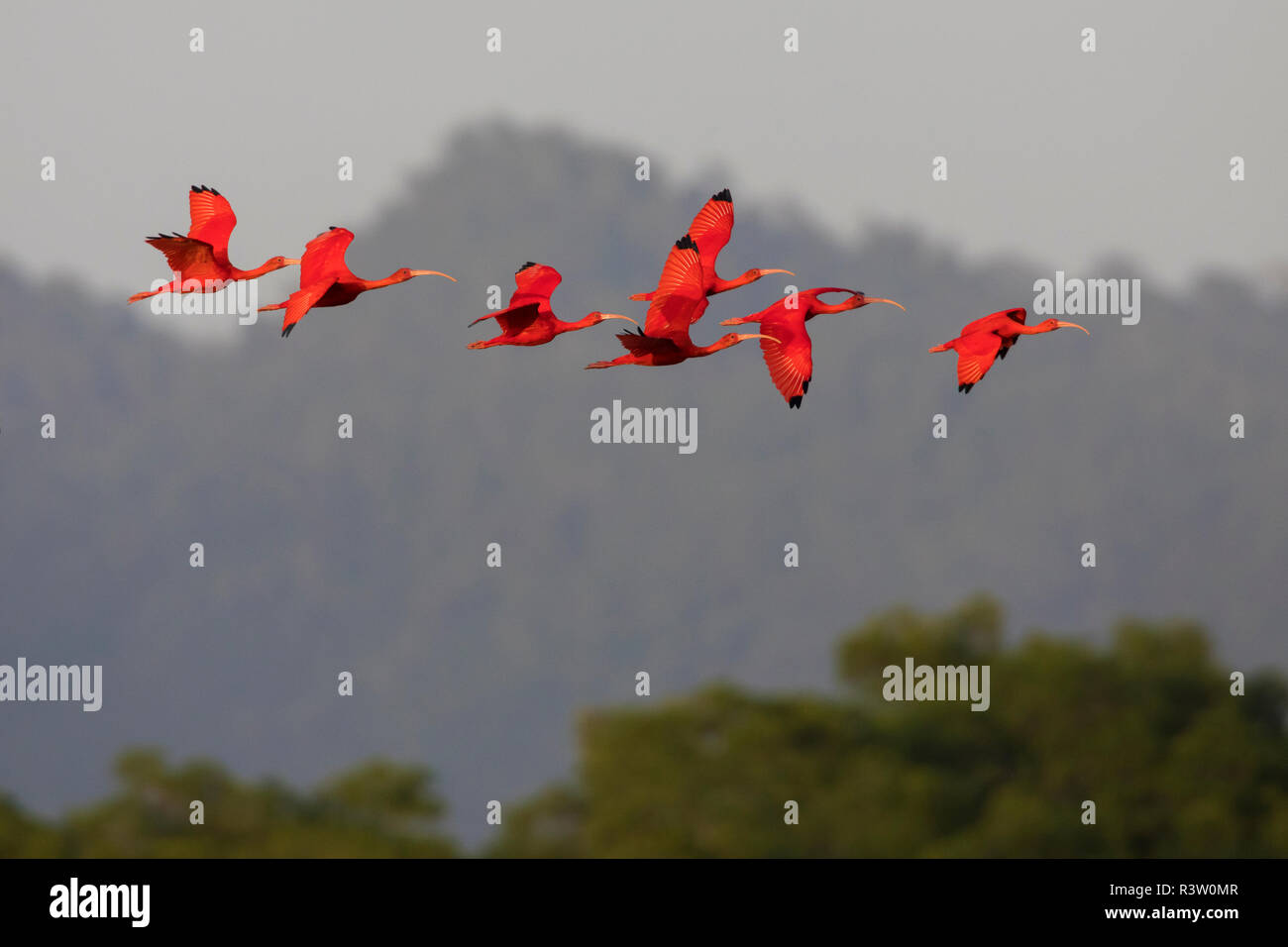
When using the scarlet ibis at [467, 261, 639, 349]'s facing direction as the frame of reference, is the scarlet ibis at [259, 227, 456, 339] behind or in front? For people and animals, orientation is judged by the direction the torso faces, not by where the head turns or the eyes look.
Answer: behind

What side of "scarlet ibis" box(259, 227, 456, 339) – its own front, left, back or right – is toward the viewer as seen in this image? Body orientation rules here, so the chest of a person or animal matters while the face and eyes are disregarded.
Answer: right

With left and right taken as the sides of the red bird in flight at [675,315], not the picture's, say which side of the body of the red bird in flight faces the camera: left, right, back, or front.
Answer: right

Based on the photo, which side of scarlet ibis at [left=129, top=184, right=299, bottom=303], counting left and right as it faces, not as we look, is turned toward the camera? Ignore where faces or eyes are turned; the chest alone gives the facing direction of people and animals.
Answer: right

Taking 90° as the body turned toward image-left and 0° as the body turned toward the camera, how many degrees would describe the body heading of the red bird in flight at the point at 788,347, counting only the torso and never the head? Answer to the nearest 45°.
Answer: approximately 270°

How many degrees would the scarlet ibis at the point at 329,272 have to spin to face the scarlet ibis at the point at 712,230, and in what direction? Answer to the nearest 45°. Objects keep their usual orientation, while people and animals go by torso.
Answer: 0° — it already faces it

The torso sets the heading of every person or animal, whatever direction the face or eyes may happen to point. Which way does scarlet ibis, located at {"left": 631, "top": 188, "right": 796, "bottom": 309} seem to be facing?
to the viewer's right

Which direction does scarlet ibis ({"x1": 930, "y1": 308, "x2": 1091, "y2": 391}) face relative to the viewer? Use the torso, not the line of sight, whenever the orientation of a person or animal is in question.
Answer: to the viewer's right

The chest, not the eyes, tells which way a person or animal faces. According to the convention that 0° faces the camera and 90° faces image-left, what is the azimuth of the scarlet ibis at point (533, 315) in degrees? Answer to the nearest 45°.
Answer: approximately 270°

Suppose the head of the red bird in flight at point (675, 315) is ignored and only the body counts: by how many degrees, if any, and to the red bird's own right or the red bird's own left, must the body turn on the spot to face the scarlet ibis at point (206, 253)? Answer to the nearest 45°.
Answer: approximately 180°

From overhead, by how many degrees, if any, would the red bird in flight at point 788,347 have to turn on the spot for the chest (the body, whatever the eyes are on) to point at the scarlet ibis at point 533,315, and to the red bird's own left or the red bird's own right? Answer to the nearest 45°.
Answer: approximately 180°

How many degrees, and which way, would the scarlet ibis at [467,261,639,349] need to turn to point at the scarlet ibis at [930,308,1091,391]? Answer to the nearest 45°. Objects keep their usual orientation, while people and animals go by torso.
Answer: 0° — it already faces it
